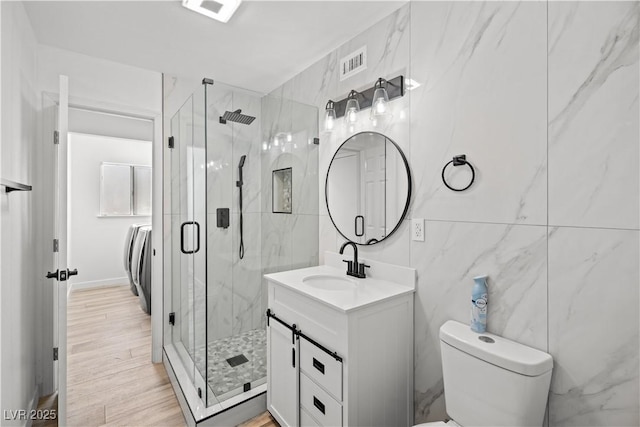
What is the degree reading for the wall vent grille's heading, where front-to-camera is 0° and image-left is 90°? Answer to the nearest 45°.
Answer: approximately 45°

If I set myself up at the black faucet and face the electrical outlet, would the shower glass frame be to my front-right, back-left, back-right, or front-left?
back-right

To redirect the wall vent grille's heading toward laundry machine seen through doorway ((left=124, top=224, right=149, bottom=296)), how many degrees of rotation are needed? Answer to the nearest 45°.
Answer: approximately 90° to its right

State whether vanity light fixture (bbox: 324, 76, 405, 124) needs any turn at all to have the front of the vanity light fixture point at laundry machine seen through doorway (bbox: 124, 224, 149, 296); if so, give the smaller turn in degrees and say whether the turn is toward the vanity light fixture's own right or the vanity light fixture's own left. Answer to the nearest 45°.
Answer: approximately 90° to the vanity light fixture's own right

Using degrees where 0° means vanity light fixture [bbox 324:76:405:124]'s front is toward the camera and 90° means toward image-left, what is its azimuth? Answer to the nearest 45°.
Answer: approximately 45°
